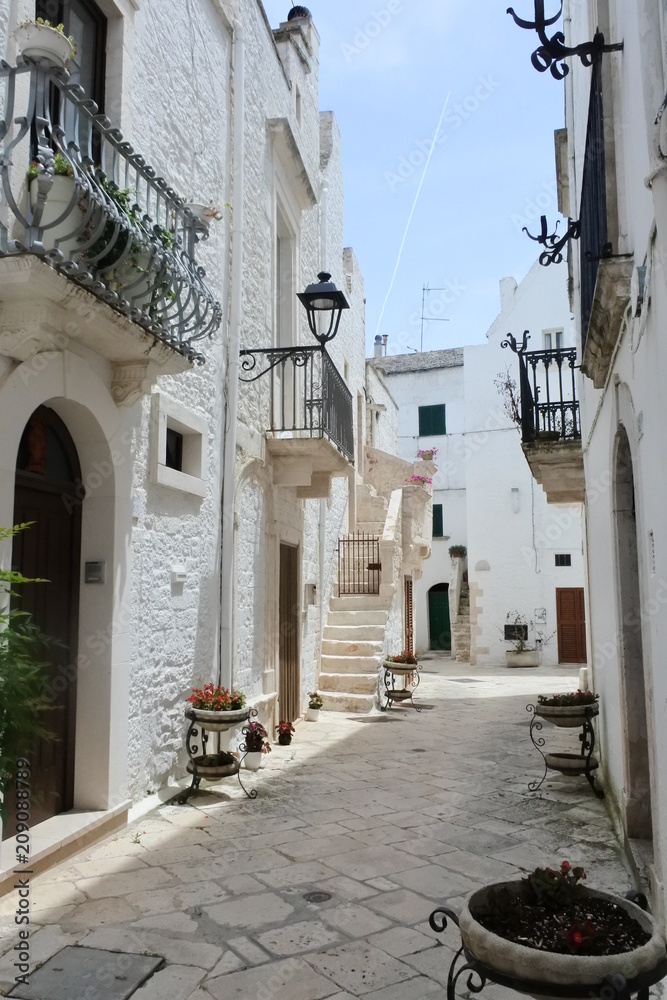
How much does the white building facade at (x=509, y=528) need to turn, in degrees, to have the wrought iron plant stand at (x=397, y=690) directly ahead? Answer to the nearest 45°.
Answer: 0° — it already faces it

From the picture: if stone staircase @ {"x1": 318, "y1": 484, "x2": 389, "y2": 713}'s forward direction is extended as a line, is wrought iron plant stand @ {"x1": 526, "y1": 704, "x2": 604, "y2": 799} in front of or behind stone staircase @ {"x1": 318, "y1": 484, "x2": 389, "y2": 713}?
in front

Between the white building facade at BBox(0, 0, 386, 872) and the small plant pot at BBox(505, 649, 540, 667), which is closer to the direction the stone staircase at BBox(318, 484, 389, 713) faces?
the white building facade

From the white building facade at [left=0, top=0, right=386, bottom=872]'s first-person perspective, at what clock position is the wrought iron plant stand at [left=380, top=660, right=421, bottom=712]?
The wrought iron plant stand is roughly at 10 o'clock from the white building facade.

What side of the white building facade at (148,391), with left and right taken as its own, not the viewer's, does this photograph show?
right

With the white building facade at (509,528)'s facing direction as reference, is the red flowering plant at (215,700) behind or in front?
in front

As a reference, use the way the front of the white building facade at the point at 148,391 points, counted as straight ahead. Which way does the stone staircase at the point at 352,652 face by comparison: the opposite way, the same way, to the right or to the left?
to the right

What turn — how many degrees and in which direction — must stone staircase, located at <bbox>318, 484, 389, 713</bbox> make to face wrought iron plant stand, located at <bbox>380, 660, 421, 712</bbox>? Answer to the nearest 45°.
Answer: approximately 90° to its left

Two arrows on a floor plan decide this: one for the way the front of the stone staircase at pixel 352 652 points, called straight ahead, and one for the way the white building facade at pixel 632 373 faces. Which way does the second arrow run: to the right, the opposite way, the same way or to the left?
to the right

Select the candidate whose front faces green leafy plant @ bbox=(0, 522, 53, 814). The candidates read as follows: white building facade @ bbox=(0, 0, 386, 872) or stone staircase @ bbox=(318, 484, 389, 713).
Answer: the stone staircase

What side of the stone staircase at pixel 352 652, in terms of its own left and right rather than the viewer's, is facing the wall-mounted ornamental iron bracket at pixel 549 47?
front

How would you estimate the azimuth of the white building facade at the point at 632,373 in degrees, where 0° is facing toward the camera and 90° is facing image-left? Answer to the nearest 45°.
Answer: approximately 90°
